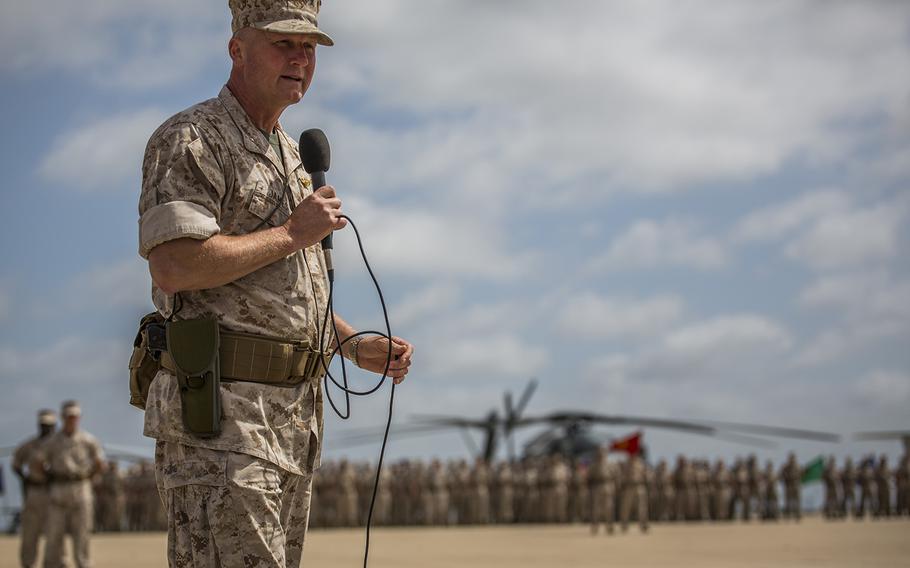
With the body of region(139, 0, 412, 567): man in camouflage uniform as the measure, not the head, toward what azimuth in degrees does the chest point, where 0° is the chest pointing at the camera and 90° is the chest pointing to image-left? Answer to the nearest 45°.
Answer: approximately 315°

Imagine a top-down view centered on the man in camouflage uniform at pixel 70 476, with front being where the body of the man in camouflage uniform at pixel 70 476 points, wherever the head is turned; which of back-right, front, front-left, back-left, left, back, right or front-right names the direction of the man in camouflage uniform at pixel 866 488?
back-left

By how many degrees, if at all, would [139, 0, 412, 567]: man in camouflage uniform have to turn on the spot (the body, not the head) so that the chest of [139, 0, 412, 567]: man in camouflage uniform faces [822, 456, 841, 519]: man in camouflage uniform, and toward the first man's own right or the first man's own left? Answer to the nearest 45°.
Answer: approximately 90° to the first man's own left

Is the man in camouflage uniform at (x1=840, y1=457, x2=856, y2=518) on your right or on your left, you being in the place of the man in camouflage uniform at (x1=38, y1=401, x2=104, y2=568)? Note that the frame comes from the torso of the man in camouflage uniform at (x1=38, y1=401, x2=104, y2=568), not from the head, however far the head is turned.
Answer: on your left

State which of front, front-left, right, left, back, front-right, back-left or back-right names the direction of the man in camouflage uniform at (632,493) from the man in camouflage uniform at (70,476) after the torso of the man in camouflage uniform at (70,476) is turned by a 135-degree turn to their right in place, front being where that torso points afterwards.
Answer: right

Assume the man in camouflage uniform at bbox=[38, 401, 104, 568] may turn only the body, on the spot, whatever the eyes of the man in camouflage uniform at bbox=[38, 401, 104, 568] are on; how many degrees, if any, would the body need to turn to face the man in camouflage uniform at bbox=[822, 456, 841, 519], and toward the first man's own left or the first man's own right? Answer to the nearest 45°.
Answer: approximately 135° to the first man's own left

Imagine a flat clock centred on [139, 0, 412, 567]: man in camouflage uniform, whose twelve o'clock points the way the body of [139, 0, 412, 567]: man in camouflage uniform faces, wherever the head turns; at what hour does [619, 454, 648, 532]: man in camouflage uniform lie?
[619, 454, 648, 532]: man in camouflage uniform is roughly at 8 o'clock from [139, 0, 412, 567]: man in camouflage uniform.

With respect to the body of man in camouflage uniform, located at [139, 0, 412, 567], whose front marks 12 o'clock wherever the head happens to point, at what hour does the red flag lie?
The red flag is roughly at 8 o'clock from the man in camouflage uniform.

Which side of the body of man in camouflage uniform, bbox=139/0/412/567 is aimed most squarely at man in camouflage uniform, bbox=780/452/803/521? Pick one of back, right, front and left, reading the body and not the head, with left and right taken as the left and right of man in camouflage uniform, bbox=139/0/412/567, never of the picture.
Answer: left

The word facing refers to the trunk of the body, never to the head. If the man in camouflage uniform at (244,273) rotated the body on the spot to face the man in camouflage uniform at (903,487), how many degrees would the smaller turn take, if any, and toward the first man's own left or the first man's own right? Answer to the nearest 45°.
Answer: approximately 90° to the first man's own left
